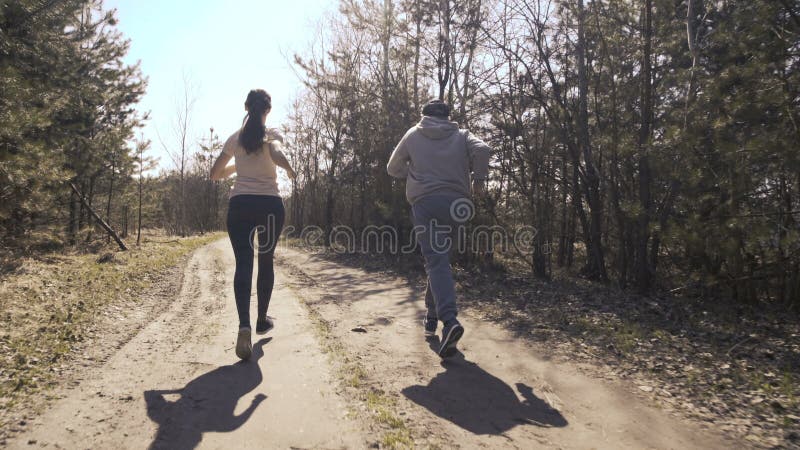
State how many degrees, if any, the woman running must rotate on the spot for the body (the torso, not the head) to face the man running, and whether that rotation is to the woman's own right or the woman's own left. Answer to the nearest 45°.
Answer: approximately 90° to the woman's own right

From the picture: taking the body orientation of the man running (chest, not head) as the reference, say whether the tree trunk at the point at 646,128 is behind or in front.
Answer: in front

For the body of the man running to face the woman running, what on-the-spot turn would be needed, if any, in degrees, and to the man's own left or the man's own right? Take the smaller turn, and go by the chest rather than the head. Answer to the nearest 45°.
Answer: approximately 90° to the man's own left

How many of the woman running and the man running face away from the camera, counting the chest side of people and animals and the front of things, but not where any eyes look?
2

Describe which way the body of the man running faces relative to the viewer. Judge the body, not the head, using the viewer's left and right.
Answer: facing away from the viewer

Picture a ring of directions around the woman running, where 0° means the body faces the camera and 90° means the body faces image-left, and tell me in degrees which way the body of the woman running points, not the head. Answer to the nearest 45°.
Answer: approximately 180°

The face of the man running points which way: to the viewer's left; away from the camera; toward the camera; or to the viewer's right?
away from the camera
